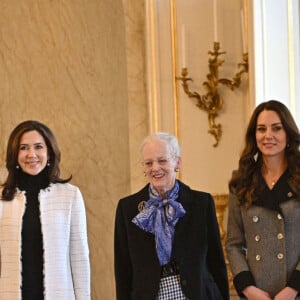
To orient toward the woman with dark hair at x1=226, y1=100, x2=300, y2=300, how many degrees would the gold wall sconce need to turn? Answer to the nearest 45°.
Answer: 0° — it already faces them

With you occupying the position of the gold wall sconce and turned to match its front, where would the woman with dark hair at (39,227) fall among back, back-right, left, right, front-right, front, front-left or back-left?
front-right

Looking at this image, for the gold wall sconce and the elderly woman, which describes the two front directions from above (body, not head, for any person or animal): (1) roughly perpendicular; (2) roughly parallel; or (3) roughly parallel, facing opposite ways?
roughly parallel

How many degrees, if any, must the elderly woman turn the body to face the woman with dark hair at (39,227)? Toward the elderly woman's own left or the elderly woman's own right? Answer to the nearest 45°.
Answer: approximately 90° to the elderly woman's own right

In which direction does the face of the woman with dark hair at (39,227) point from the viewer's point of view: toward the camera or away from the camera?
toward the camera

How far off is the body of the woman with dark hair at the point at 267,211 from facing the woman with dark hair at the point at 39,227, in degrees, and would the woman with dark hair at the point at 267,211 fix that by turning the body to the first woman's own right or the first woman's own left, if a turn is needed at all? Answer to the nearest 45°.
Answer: approximately 90° to the first woman's own right

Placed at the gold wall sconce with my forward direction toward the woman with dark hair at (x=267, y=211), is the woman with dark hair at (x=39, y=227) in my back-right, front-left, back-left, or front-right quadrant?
front-right

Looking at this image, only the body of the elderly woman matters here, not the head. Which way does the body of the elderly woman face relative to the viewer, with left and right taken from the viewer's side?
facing the viewer

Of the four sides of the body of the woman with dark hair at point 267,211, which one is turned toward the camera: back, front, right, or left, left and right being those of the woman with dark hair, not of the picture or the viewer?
front

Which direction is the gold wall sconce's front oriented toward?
toward the camera

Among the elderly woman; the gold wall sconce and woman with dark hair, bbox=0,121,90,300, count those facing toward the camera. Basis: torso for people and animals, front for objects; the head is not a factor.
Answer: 3

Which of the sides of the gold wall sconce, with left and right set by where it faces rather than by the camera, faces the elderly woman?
front

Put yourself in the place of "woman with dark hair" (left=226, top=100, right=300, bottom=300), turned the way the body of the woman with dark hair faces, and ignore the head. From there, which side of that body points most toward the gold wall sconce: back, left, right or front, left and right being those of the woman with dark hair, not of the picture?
back

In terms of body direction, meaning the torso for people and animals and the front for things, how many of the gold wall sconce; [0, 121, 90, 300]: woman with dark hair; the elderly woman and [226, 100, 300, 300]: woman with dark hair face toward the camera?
4

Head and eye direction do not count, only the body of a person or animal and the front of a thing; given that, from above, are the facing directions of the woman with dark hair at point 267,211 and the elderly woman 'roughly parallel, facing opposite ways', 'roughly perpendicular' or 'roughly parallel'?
roughly parallel

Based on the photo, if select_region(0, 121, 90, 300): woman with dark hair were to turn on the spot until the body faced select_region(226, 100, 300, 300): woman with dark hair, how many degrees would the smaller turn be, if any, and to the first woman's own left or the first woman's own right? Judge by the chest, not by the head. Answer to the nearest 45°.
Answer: approximately 90° to the first woman's own left
